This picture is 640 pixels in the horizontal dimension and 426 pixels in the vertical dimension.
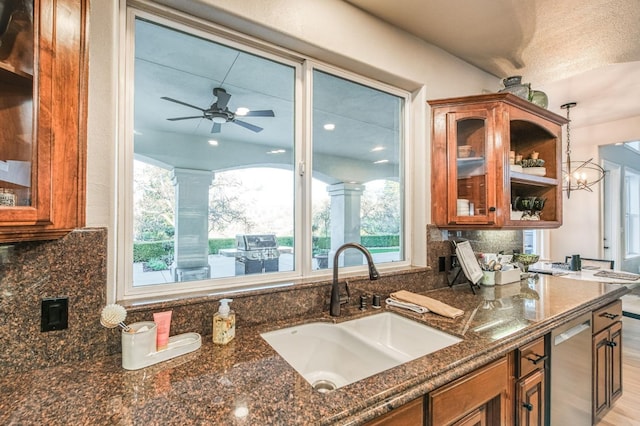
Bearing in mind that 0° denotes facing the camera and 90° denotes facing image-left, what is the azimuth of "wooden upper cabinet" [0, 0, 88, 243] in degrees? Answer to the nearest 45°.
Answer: approximately 0°

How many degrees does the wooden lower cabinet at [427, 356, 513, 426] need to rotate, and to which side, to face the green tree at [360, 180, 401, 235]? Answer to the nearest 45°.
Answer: approximately 180°

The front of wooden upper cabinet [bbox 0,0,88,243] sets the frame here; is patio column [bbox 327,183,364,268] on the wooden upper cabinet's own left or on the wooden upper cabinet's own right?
on the wooden upper cabinet's own left

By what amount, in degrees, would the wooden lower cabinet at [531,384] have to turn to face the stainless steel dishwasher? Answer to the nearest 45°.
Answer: approximately 135° to its left

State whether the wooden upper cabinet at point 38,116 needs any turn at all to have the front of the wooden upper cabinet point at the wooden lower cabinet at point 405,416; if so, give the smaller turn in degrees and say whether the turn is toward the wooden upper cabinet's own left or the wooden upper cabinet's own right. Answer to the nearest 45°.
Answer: approximately 45° to the wooden upper cabinet's own left

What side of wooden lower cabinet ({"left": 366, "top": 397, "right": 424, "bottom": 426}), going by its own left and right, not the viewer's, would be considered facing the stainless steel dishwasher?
left

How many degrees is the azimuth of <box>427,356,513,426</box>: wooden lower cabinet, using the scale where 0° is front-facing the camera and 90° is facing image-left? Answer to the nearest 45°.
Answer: approximately 315°

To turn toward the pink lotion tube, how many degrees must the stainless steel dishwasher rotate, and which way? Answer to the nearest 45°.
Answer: approximately 90° to its right

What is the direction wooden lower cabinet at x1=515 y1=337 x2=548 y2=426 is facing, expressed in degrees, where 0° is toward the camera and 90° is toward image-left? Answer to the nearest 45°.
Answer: approximately 315°
